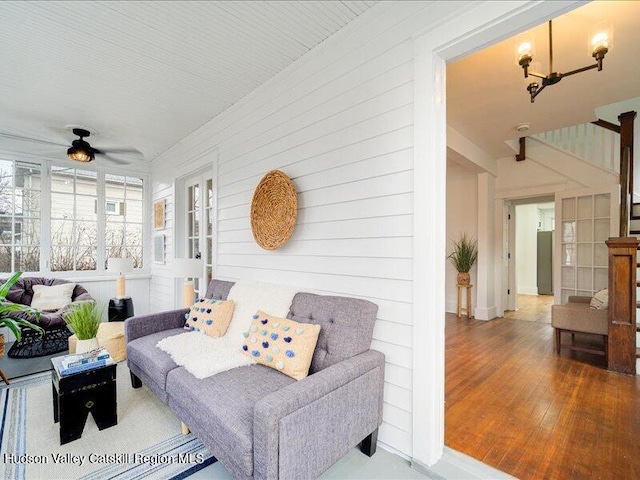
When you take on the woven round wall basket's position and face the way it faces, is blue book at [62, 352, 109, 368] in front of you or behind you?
in front

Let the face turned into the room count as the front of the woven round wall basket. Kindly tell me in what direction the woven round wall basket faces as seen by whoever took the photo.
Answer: facing the viewer and to the left of the viewer

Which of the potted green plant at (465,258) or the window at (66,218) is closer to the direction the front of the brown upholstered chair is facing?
the potted green plant

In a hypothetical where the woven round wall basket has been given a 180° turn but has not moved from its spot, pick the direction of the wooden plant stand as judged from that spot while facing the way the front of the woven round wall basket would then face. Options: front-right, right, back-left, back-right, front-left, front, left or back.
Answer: front
